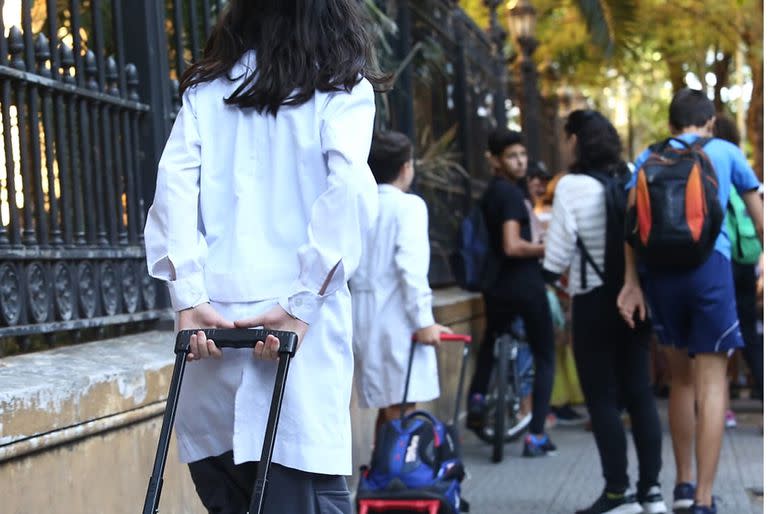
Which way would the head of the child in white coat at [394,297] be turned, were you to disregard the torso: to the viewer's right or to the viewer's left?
to the viewer's right

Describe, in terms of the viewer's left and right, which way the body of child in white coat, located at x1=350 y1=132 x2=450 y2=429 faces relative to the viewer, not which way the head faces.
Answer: facing away from the viewer and to the right of the viewer

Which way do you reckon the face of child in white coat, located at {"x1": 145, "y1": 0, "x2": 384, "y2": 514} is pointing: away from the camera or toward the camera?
away from the camera

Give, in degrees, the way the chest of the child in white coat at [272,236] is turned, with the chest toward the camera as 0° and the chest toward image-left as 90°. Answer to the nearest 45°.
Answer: approximately 180°

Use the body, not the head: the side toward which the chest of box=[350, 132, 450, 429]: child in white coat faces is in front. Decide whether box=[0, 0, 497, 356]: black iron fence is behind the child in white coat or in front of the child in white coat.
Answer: behind

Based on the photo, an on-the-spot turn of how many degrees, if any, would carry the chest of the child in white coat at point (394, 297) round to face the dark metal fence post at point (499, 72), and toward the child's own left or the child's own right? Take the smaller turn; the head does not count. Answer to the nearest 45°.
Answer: approximately 45° to the child's own left
